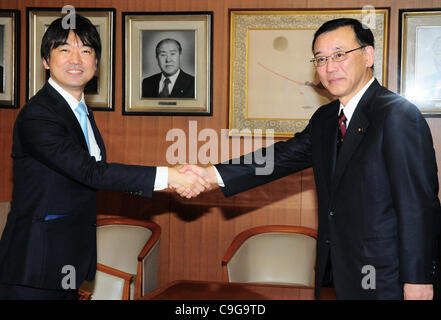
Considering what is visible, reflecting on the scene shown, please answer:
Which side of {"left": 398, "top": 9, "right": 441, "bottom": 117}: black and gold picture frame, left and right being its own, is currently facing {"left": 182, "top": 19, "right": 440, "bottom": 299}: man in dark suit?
front

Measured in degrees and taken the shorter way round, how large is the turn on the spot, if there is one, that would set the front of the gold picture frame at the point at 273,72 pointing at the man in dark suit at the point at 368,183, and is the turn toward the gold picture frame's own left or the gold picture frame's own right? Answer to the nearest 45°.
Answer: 0° — it already faces them

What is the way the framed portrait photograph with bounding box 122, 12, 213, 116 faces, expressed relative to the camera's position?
facing the viewer

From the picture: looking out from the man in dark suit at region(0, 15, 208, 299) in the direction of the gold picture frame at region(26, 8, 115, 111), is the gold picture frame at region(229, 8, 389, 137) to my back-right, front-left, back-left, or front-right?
front-right

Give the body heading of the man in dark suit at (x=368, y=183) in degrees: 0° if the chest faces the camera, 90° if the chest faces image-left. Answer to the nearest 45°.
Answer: approximately 45°

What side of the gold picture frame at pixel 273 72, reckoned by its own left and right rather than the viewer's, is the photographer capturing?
front

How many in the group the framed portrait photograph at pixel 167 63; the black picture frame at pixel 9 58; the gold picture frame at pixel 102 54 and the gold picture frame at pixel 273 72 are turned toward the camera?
4

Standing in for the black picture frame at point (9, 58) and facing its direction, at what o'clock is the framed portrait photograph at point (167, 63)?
The framed portrait photograph is roughly at 10 o'clock from the black picture frame.

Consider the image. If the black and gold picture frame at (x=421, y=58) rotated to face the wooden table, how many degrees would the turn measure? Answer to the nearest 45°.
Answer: approximately 45° to its right

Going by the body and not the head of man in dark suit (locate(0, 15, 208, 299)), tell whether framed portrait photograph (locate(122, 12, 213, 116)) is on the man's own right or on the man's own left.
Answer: on the man's own left

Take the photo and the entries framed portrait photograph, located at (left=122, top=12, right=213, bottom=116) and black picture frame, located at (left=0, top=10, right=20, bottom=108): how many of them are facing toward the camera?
2

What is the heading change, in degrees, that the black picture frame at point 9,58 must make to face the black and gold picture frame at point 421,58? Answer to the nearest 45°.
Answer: approximately 45° to its left

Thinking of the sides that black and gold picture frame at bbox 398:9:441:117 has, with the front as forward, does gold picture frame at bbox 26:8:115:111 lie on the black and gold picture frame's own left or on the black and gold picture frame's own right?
on the black and gold picture frame's own right

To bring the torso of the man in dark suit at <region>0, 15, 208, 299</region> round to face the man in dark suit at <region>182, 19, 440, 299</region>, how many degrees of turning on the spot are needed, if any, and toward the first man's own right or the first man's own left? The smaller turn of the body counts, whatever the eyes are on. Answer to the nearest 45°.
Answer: approximately 45° to the first man's own left

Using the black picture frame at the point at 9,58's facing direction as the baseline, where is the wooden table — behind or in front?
in front

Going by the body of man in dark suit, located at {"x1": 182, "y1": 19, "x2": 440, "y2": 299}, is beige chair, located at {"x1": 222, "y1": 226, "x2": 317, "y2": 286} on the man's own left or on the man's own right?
on the man's own right

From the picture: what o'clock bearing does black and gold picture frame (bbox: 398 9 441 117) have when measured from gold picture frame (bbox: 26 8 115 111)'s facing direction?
black and gold picture frame (bbox: 398 9 441 117) is roughly at 10 o'clock from gold picture frame (bbox: 26 8 115 111).
